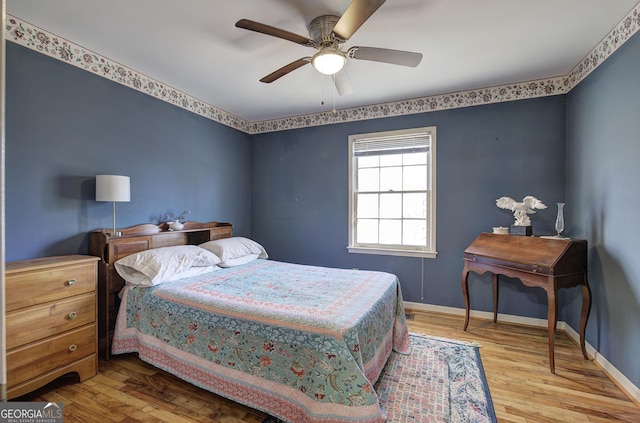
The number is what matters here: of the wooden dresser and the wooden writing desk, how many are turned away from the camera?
0

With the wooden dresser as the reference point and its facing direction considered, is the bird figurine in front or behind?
in front

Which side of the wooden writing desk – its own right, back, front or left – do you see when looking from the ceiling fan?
front

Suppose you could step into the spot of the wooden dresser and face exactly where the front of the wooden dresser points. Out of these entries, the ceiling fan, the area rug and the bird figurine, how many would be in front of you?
3

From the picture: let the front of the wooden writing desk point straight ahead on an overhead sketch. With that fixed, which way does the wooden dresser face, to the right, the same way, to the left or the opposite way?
the opposite way

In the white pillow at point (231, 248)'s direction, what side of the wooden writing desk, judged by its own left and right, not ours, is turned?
front

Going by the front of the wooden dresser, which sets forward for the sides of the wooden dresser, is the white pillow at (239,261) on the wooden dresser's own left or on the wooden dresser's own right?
on the wooden dresser's own left

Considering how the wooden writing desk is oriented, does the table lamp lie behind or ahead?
ahead

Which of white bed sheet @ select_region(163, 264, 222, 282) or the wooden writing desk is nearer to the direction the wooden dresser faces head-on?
the wooden writing desk

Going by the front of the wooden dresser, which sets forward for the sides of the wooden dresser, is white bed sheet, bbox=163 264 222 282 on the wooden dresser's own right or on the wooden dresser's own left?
on the wooden dresser's own left
